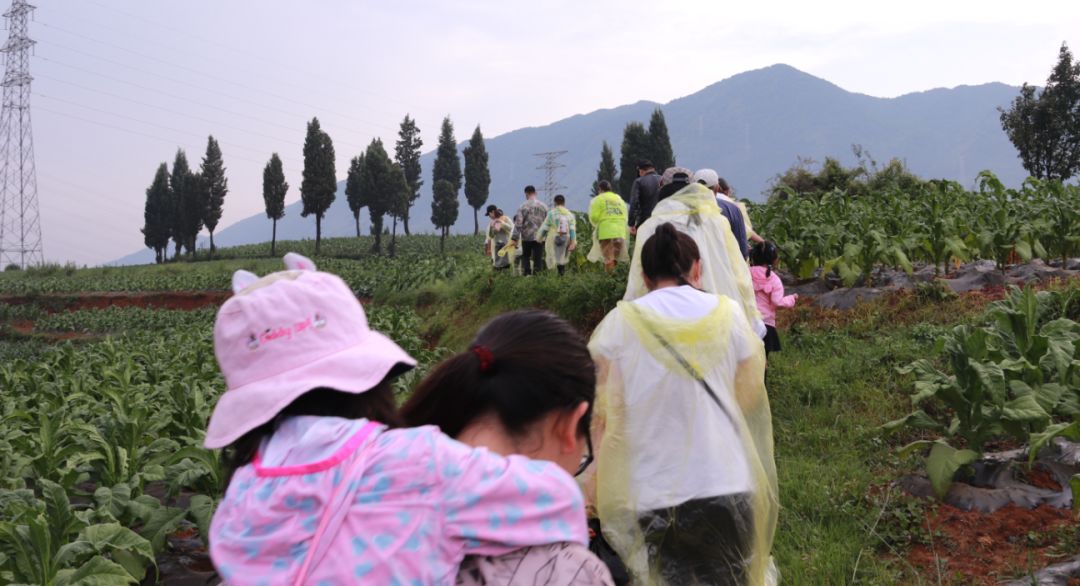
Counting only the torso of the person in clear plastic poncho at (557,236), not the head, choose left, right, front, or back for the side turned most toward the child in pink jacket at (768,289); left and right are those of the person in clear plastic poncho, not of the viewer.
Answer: back

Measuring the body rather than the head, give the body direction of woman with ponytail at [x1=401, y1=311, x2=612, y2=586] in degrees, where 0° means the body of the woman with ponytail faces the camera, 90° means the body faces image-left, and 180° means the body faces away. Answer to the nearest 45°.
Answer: approximately 225°

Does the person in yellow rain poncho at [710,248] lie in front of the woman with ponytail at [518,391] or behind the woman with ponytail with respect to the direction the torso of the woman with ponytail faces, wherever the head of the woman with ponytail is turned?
in front

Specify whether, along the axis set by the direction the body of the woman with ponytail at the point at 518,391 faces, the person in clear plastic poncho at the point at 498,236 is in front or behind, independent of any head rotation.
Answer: in front

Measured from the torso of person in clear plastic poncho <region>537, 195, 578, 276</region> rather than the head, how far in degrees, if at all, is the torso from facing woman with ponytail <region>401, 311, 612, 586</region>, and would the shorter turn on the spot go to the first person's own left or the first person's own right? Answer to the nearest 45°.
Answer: approximately 180°

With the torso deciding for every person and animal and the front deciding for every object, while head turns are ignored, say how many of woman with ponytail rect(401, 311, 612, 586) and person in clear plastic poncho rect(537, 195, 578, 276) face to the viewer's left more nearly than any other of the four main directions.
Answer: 0

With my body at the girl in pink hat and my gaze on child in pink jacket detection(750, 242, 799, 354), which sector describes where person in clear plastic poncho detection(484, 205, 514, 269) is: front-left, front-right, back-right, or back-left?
front-left

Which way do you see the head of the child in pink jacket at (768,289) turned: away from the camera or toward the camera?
away from the camera

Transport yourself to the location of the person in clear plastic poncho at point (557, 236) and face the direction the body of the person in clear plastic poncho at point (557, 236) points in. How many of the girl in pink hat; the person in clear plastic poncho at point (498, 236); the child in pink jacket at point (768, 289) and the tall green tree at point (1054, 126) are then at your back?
2

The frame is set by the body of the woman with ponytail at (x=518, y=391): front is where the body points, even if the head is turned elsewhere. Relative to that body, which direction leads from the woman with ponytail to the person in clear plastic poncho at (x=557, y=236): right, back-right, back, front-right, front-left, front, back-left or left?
front-left

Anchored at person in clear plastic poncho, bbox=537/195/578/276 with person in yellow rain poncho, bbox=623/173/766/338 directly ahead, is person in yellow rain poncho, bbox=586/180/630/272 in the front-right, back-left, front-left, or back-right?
front-left

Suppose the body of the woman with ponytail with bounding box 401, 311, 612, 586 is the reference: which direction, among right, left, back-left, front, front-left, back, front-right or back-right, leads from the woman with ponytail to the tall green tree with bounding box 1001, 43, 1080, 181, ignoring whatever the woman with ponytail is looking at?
front

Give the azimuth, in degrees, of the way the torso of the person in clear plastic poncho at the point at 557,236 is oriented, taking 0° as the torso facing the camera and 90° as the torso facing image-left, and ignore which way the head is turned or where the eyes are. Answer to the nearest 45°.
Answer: approximately 180°
